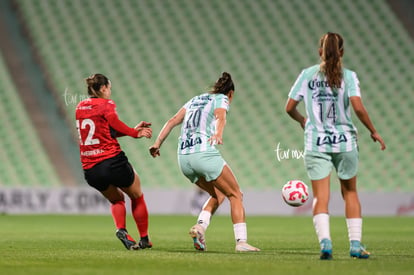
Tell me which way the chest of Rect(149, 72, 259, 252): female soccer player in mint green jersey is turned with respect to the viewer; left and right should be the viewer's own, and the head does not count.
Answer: facing away from the viewer and to the right of the viewer

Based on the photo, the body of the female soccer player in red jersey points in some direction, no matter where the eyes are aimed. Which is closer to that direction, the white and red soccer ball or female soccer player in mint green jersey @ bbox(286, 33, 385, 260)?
the white and red soccer ball

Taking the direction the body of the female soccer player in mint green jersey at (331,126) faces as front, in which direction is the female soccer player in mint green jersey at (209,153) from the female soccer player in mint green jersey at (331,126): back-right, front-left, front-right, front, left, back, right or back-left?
front-left

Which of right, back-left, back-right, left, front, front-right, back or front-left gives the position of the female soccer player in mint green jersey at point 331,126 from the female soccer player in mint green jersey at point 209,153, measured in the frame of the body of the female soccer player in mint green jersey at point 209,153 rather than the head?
right

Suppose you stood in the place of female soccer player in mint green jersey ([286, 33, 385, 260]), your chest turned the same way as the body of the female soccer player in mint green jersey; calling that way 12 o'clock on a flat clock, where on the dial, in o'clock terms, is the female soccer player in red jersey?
The female soccer player in red jersey is roughly at 10 o'clock from the female soccer player in mint green jersey.

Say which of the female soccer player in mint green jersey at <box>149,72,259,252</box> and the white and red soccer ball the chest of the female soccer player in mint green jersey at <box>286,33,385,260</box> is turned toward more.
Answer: the white and red soccer ball

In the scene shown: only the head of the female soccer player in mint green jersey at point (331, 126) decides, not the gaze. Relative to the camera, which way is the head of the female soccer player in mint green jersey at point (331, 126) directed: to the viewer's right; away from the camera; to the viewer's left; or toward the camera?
away from the camera

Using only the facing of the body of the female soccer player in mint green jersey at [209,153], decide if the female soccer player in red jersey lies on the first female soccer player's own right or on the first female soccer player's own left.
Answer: on the first female soccer player's own left

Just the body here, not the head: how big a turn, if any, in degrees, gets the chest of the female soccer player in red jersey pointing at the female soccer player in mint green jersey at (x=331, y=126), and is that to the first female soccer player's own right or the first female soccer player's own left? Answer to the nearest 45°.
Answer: approximately 90° to the first female soccer player's own right

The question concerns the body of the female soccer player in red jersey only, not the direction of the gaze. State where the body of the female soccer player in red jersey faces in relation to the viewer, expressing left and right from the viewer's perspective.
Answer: facing away from the viewer and to the right of the viewer

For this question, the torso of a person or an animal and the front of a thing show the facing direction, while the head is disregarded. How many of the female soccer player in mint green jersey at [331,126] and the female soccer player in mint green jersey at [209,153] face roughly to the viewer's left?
0

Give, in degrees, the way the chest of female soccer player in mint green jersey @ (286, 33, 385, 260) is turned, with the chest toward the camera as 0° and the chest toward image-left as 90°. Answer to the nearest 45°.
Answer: approximately 180°

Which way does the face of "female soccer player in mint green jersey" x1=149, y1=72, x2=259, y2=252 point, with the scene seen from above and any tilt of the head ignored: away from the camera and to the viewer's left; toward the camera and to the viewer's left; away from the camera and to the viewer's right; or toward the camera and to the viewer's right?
away from the camera and to the viewer's right
